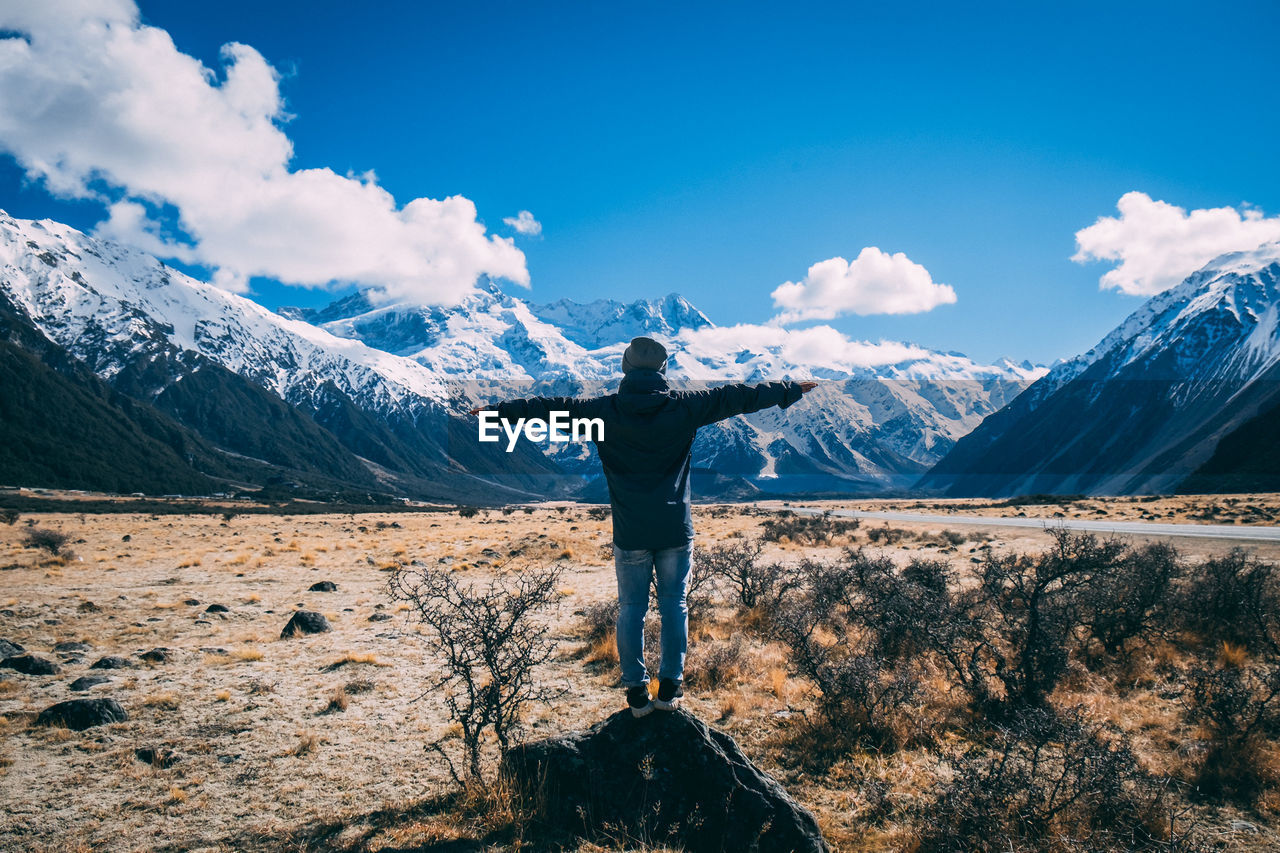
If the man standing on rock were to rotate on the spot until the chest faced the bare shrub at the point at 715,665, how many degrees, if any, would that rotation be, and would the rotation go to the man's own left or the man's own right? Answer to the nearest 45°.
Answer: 0° — they already face it

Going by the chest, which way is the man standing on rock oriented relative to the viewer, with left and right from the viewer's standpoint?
facing away from the viewer

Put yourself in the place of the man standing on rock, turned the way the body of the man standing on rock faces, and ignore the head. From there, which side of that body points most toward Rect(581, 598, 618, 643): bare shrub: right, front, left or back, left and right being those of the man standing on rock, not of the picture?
front

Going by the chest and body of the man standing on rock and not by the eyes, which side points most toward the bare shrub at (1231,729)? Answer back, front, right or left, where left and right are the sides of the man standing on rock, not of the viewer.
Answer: right

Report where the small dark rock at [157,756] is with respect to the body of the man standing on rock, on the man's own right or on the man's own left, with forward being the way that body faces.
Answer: on the man's own left
